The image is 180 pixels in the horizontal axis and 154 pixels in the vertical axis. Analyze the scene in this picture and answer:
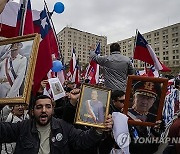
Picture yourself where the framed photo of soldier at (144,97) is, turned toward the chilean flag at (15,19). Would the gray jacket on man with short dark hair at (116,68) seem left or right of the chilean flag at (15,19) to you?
right

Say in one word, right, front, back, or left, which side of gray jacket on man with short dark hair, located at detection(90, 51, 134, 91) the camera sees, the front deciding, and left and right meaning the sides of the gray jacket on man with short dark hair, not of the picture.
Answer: back

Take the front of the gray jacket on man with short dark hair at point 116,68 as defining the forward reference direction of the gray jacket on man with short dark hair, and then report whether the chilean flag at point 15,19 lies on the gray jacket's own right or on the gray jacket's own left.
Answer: on the gray jacket's own left

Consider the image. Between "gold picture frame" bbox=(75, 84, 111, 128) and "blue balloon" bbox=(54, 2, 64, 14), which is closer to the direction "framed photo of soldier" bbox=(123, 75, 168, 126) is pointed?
the gold picture frame

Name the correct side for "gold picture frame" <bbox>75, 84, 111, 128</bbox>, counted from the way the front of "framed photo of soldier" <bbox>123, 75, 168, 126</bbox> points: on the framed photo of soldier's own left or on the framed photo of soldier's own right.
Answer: on the framed photo of soldier's own right

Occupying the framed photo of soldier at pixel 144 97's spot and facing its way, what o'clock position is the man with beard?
The man with beard is roughly at 3 o'clock from the framed photo of soldier.

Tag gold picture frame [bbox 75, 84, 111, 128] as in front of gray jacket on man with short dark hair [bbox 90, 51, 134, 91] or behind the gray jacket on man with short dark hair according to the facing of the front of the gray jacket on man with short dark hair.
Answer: behind

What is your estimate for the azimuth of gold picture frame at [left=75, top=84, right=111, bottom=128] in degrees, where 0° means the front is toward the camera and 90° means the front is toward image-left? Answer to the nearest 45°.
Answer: approximately 0°

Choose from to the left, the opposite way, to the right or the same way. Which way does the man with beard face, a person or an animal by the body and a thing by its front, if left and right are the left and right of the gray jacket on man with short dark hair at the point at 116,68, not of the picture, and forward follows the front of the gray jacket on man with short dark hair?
the opposite way

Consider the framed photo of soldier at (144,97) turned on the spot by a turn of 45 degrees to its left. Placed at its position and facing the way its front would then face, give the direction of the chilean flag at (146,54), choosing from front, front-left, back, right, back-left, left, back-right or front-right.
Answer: back-left

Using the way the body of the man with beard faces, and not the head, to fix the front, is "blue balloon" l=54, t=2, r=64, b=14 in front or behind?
behind

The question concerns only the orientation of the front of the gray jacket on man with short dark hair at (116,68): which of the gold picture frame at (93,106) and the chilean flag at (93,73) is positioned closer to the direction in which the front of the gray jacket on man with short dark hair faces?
the chilean flag
